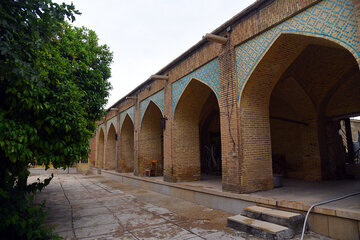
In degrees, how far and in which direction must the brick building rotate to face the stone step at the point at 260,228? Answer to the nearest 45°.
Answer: approximately 45° to its left

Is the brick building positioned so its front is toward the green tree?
yes

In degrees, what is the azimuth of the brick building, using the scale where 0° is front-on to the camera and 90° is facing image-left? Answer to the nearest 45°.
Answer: approximately 45°
